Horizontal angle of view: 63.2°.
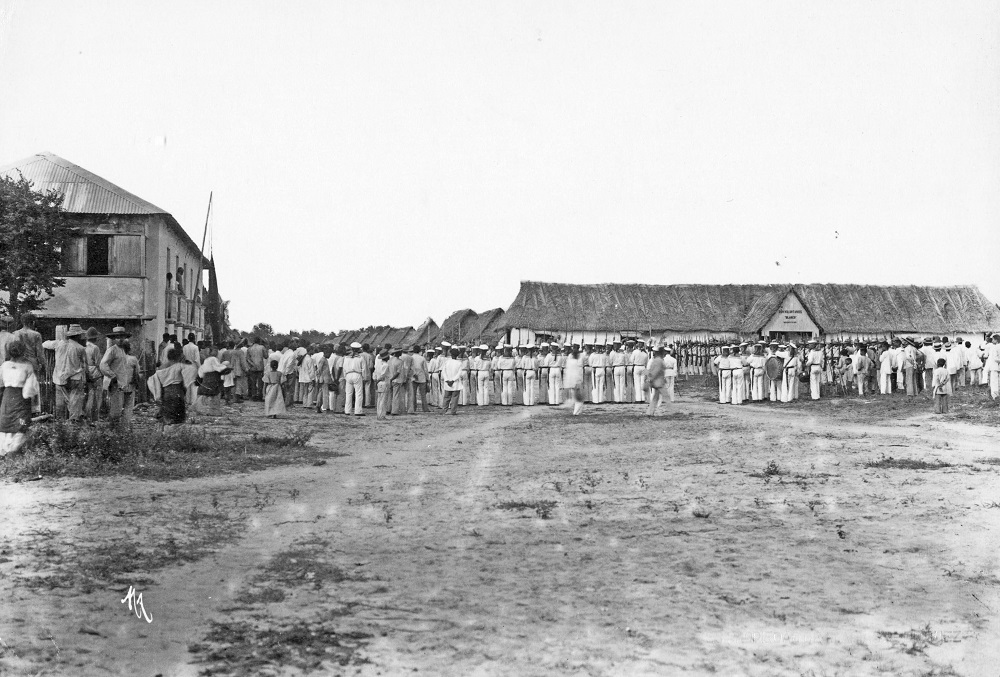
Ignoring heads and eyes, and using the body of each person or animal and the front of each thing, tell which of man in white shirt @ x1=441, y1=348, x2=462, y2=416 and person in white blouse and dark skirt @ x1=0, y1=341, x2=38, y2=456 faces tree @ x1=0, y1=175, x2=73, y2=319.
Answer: the person in white blouse and dark skirt

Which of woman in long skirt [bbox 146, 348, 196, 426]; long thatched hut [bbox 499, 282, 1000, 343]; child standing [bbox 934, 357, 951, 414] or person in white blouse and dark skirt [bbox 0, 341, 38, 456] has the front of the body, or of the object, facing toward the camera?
the long thatched hut

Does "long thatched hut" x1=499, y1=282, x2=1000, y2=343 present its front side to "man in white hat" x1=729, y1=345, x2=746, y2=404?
yes

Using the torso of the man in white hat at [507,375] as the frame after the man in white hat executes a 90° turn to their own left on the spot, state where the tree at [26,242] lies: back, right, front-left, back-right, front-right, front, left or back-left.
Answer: front

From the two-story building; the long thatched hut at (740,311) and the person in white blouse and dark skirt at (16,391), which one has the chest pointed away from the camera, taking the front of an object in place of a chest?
the person in white blouse and dark skirt

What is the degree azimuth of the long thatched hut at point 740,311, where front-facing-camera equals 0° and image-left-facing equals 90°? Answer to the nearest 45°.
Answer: approximately 0°

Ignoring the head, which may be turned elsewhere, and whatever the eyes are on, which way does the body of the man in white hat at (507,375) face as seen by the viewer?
away from the camera

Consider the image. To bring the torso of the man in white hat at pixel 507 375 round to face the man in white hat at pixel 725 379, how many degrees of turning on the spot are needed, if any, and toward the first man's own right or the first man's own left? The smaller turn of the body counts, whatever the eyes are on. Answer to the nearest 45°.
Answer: approximately 90° to the first man's own right

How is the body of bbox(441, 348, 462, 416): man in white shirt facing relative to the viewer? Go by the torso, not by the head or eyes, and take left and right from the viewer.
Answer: facing away from the viewer and to the right of the viewer

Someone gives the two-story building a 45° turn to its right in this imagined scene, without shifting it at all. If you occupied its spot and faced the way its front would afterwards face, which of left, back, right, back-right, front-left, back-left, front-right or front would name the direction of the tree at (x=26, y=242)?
right

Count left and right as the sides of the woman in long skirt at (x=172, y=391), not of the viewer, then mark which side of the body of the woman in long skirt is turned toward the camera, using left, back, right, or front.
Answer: back

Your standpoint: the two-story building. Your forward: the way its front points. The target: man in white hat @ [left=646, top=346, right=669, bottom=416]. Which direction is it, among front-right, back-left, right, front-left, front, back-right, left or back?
front-right
